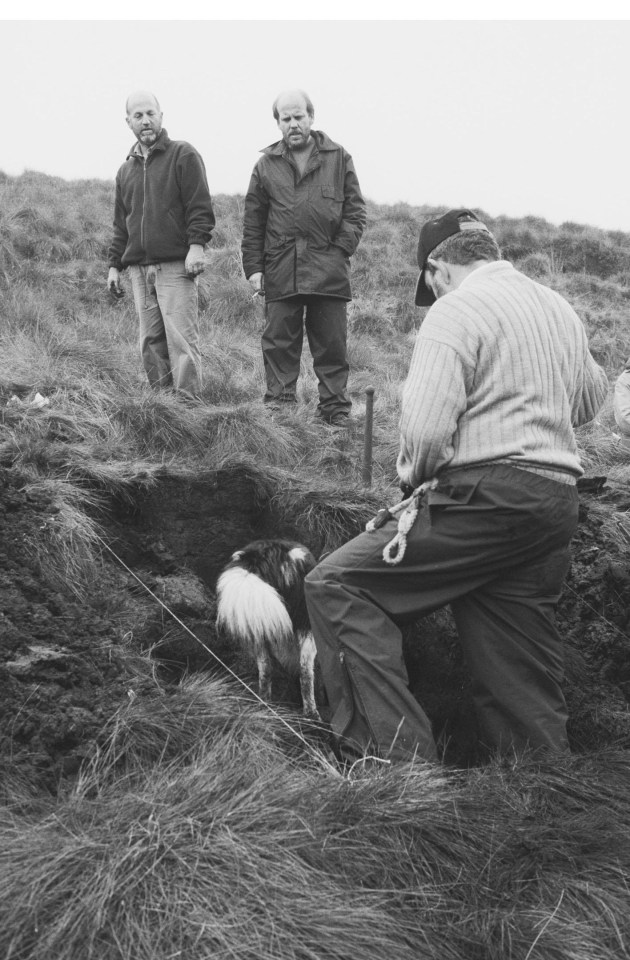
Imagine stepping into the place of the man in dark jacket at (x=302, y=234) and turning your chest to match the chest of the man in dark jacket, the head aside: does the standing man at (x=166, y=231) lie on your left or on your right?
on your right

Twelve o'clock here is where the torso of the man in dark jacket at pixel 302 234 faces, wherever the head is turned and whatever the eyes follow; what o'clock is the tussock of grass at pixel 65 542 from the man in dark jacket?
The tussock of grass is roughly at 1 o'clock from the man in dark jacket.

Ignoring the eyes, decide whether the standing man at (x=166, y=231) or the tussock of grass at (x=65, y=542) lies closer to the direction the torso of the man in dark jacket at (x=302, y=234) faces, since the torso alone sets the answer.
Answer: the tussock of grass

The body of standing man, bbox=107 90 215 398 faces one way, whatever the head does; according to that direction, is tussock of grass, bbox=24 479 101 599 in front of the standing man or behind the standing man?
in front

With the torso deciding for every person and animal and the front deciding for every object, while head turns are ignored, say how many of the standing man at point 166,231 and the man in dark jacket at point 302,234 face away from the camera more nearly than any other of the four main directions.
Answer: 0

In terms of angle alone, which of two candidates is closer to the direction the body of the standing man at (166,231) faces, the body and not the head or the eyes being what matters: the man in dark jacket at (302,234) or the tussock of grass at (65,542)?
the tussock of grass

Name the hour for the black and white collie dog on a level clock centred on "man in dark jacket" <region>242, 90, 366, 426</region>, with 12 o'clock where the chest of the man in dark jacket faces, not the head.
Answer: The black and white collie dog is roughly at 12 o'clock from the man in dark jacket.

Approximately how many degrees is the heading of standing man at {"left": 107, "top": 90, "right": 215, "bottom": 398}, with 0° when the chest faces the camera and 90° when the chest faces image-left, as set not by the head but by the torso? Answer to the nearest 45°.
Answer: approximately 45°

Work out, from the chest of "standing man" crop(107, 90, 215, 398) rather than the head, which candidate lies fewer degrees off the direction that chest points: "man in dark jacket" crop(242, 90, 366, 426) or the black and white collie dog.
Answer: the black and white collie dog

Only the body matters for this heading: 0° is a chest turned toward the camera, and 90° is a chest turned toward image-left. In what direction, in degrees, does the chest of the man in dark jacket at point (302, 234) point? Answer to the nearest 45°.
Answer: approximately 0°

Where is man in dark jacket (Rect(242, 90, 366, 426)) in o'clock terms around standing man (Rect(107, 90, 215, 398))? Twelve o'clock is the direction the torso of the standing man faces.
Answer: The man in dark jacket is roughly at 8 o'clock from the standing man.
